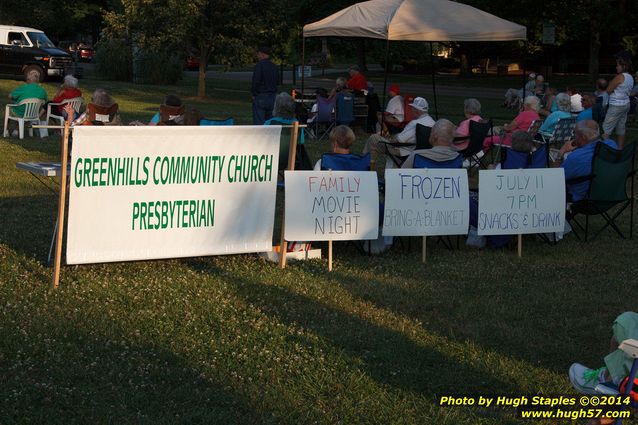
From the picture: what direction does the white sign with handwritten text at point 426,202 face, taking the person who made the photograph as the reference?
facing the viewer

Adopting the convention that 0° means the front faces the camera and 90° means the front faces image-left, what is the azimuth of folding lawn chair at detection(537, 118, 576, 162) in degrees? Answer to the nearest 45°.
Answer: approximately 135°

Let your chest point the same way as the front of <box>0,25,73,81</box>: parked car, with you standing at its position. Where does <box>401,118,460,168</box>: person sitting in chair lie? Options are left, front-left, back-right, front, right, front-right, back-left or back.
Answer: front-right

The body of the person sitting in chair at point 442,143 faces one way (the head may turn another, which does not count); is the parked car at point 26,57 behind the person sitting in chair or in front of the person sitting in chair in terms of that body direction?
in front

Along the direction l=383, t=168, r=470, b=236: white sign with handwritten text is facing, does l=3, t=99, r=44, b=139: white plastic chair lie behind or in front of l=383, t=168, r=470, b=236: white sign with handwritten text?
behind

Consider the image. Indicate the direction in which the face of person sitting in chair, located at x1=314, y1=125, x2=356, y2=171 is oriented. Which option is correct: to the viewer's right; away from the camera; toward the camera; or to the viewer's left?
away from the camera

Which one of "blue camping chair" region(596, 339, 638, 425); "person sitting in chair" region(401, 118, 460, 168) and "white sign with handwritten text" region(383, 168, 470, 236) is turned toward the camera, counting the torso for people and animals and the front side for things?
the white sign with handwritten text

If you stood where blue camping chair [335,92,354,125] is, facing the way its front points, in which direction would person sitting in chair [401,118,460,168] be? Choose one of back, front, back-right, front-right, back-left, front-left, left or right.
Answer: back

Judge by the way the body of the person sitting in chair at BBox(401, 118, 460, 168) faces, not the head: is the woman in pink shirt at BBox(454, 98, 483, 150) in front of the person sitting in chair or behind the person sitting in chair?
in front

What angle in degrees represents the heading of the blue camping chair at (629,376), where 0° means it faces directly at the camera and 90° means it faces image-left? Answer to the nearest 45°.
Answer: approximately 90°

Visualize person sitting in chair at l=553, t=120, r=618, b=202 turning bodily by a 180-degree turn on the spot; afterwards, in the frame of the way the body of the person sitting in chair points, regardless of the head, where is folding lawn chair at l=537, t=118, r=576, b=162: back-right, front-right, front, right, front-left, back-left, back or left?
back-left

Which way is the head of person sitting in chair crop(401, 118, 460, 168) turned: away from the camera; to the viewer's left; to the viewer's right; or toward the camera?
away from the camera

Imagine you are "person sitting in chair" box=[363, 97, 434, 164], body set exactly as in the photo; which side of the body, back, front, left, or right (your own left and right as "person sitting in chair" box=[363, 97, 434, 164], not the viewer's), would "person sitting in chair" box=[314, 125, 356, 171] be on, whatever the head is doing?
left

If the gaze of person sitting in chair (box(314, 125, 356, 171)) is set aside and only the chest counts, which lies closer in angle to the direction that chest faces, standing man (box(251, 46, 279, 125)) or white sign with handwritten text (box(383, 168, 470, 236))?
the standing man
